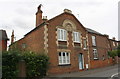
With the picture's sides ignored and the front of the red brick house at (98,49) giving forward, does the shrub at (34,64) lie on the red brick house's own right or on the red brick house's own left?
on the red brick house's own right

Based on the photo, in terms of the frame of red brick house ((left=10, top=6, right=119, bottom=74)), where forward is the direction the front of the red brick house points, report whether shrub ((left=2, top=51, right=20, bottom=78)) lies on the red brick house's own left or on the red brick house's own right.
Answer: on the red brick house's own right

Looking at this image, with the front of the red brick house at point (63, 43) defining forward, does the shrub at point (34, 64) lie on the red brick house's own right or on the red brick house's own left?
on the red brick house's own right
